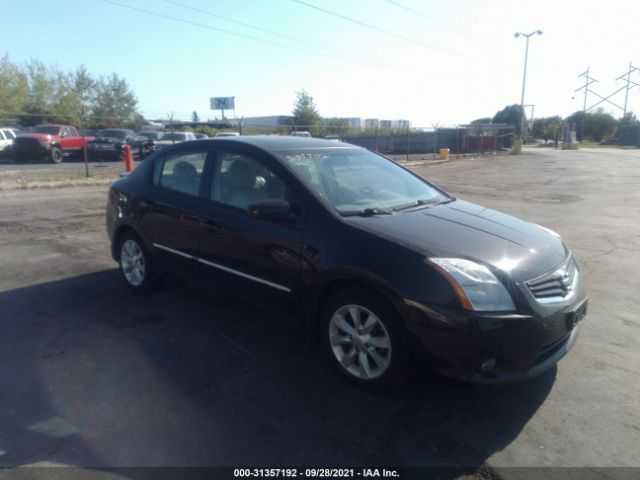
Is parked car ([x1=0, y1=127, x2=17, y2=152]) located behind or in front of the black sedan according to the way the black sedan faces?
behind

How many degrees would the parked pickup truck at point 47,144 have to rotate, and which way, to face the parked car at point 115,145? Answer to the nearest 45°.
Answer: approximately 180°

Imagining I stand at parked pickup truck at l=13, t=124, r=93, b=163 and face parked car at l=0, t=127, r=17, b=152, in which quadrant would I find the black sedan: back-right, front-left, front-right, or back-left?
back-left

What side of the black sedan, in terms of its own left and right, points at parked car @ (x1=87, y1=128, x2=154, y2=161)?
back

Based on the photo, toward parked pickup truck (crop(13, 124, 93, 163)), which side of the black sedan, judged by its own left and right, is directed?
back

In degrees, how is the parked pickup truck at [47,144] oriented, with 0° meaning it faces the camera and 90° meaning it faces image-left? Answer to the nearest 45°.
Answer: approximately 45°

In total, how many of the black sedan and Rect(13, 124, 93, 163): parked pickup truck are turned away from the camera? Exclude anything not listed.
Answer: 0
